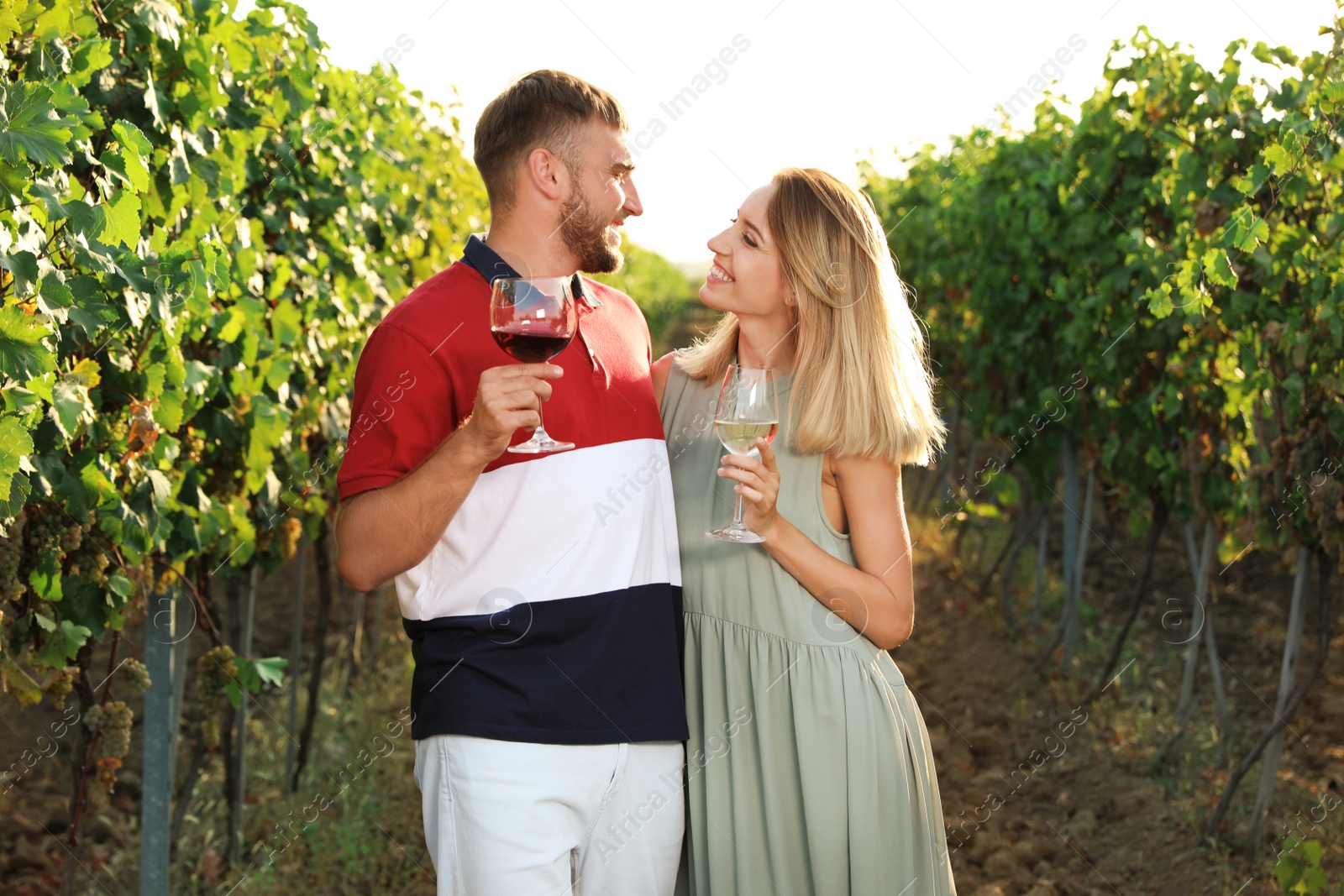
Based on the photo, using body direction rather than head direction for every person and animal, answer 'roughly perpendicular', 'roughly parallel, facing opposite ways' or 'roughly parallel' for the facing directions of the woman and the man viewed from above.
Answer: roughly perpendicular

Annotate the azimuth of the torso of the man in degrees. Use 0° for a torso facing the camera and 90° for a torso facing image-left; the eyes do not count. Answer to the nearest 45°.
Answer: approximately 315°

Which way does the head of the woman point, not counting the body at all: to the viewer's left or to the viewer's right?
to the viewer's left

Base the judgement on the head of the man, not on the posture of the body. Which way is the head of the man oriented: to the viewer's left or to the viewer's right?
to the viewer's right
